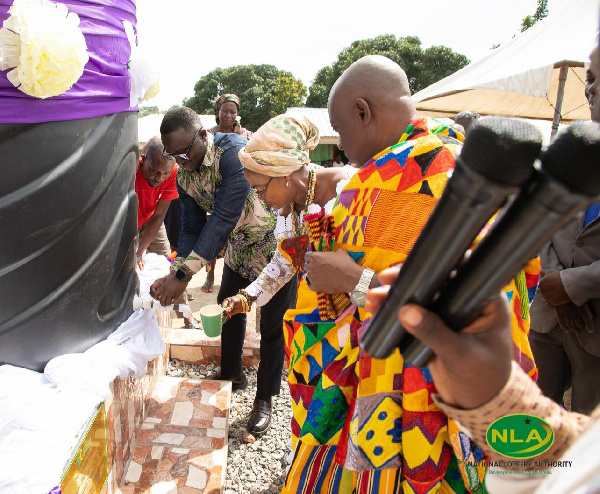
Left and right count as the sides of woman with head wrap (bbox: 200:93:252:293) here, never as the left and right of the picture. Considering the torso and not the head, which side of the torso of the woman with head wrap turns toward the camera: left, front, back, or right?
front

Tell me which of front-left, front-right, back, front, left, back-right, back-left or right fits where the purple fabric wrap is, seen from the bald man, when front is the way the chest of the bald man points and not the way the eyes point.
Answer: front

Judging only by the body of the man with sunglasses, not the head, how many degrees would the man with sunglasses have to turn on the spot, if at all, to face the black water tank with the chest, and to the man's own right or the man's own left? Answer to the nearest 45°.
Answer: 0° — they already face it

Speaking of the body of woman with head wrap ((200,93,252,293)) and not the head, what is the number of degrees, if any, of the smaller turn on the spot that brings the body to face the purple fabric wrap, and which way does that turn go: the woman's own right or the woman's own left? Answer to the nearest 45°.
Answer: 0° — they already face it

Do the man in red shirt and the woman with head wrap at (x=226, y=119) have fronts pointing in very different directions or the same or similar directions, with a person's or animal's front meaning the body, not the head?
same or similar directions

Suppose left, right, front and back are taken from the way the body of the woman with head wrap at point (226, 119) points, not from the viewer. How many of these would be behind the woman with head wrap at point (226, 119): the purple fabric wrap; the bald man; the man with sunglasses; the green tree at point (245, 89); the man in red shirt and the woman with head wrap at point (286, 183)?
1

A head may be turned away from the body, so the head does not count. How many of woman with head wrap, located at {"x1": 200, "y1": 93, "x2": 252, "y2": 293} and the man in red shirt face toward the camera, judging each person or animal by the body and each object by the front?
2

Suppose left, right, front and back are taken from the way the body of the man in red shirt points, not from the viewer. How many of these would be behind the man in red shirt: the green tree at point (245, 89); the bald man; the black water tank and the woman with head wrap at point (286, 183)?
1

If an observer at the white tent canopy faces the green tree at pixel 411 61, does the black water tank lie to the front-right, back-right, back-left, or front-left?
back-left

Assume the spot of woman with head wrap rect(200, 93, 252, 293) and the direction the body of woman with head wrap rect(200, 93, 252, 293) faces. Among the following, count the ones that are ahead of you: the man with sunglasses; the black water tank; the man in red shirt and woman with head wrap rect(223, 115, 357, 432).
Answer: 4

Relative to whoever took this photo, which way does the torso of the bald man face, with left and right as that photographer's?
facing to the left of the viewer

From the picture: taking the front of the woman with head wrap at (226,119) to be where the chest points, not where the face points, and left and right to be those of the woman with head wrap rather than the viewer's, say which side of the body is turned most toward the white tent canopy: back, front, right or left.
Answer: left

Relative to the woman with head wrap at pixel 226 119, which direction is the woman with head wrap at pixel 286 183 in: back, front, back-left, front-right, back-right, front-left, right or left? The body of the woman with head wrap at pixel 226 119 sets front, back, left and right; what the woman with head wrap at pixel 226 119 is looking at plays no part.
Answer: front

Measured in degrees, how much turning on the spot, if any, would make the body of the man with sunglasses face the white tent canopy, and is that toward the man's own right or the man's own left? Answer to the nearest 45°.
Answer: approximately 180°

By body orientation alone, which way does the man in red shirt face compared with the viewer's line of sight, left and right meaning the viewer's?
facing the viewer

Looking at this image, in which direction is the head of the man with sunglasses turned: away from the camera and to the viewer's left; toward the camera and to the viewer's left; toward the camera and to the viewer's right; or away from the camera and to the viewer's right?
toward the camera and to the viewer's left

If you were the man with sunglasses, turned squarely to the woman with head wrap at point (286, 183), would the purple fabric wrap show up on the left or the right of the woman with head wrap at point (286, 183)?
right

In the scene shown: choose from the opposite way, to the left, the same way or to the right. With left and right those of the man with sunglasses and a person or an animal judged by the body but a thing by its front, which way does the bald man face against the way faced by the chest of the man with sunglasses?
to the right

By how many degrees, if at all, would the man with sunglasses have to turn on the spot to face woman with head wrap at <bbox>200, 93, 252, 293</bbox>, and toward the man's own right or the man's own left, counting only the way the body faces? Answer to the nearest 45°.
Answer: approximately 135° to the man's own right
